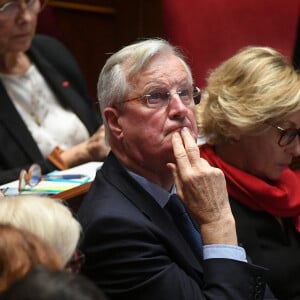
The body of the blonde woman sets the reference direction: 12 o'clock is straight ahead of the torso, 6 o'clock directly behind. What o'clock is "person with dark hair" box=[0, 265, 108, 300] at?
The person with dark hair is roughly at 2 o'clock from the blonde woman.

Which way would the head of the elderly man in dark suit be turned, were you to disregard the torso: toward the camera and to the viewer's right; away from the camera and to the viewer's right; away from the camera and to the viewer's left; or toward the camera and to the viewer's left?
toward the camera and to the viewer's right

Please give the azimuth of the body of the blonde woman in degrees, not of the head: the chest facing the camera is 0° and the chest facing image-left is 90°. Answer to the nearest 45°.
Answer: approximately 315°

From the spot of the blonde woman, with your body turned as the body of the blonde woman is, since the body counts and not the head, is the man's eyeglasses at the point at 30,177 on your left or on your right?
on your right

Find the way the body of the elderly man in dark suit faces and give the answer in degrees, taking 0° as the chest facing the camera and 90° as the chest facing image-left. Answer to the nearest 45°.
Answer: approximately 315°

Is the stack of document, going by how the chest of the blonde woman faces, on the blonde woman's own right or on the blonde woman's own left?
on the blonde woman's own right

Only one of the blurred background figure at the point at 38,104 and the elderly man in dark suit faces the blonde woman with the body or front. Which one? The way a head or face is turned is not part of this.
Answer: the blurred background figure
